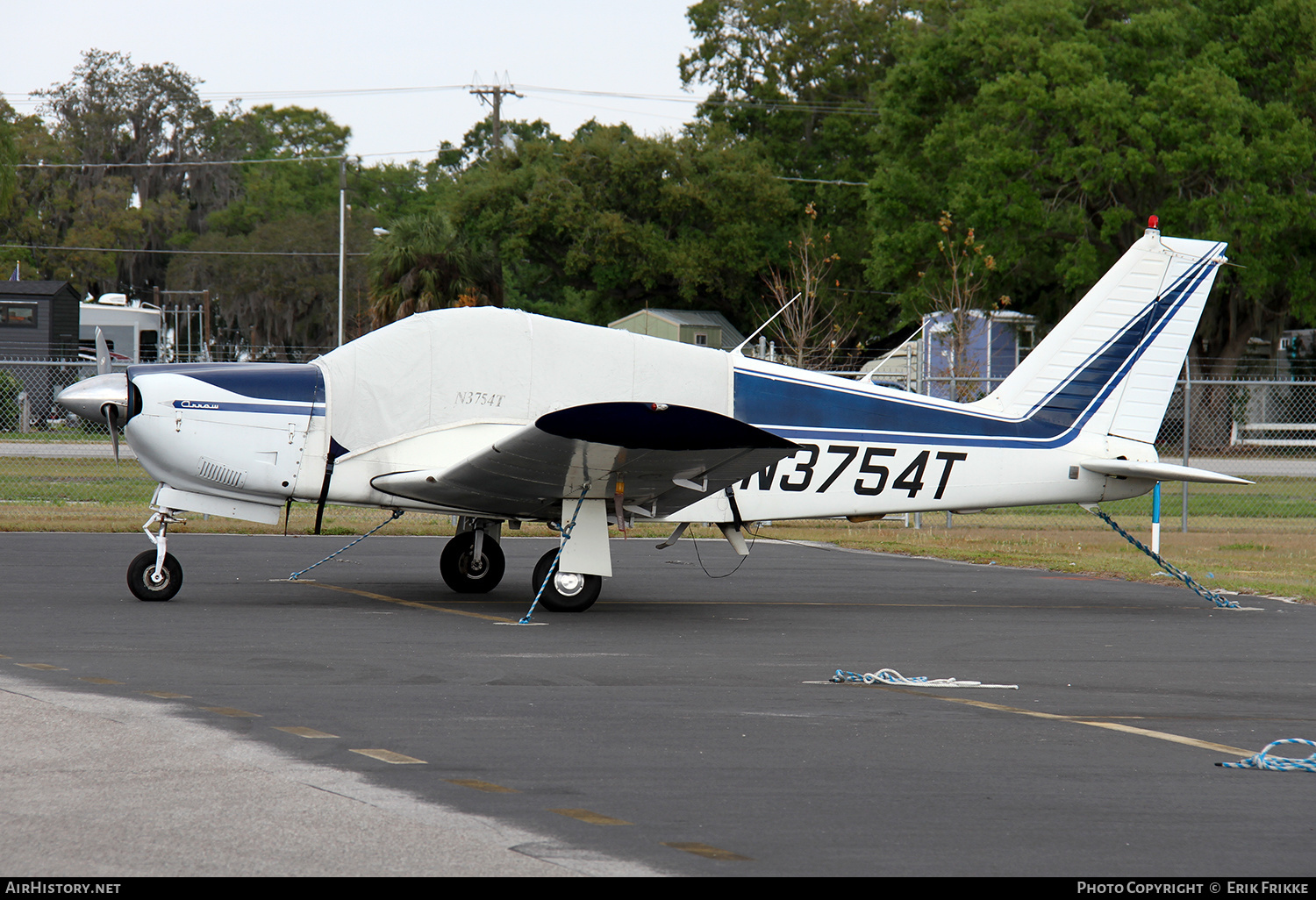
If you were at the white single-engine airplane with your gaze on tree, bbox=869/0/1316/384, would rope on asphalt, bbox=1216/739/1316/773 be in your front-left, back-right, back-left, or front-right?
back-right

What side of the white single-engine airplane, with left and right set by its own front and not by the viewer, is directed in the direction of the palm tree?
right

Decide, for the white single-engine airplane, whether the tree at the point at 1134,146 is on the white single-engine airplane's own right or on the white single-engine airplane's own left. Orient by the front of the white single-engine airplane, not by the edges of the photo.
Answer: on the white single-engine airplane's own right

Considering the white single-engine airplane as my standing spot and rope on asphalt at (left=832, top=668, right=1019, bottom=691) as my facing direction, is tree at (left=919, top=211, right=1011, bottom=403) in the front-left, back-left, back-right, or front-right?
back-left

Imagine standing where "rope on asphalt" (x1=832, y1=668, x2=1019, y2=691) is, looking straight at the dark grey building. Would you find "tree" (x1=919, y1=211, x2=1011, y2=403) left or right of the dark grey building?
right

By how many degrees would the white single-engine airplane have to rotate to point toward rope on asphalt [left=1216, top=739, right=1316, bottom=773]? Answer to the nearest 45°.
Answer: approximately 135° to its left

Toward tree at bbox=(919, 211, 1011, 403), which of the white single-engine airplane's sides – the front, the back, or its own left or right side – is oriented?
right

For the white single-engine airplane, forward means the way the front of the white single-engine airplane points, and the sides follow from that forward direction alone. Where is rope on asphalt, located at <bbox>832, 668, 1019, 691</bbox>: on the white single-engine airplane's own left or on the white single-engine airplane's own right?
on the white single-engine airplane's own left

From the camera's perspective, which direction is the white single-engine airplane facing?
to the viewer's left

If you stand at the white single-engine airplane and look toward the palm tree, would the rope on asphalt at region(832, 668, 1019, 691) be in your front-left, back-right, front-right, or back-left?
back-right

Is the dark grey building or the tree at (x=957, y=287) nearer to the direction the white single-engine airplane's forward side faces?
the dark grey building

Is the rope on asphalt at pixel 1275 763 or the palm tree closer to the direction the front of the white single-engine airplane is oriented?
the palm tree
